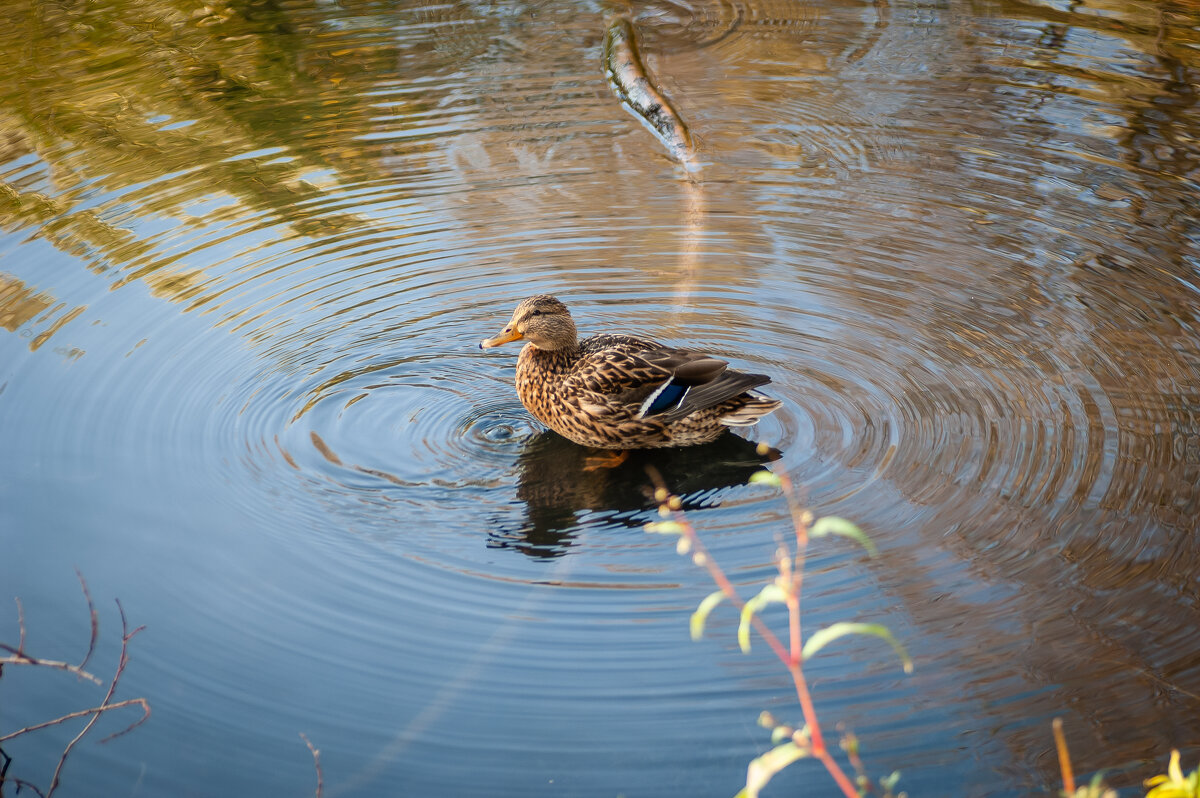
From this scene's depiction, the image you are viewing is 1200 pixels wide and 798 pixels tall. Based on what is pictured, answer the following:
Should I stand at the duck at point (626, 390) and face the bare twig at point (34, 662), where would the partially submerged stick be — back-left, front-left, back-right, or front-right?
back-right

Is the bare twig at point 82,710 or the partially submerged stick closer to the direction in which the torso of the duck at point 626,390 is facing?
the bare twig

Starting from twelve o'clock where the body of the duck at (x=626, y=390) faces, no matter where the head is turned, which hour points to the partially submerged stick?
The partially submerged stick is roughly at 3 o'clock from the duck.

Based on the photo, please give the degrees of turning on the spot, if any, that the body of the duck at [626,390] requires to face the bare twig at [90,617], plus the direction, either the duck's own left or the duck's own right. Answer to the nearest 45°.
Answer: approximately 45° to the duck's own left

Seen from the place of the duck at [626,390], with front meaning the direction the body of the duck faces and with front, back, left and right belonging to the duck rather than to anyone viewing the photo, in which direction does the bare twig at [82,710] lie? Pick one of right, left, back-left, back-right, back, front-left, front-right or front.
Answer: front-left

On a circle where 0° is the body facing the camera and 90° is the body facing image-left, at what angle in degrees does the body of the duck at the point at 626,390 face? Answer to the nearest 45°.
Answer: approximately 90°

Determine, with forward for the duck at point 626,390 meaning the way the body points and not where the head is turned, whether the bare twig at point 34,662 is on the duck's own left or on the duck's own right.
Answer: on the duck's own left
